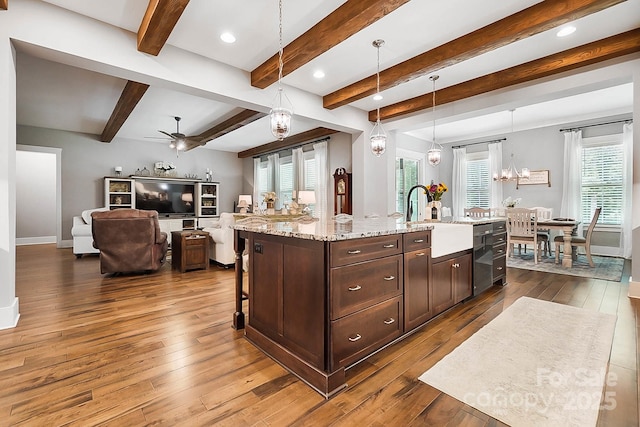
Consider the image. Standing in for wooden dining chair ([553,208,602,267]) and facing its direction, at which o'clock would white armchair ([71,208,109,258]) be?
The white armchair is roughly at 11 o'clock from the wooden dining chair.

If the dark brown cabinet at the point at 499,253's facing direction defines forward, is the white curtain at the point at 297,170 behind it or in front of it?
behind

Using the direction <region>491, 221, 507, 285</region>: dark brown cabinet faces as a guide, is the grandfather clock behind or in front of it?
behind

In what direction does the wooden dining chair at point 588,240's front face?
to the viewer's left

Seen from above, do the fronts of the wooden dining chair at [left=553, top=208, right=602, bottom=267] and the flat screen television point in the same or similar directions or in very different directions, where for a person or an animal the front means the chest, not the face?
very different directions

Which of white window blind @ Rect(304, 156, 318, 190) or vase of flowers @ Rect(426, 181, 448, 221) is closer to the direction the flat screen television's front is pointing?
the vase of flowers

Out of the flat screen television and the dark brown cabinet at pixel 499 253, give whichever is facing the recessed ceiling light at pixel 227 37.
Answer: the flat screen television

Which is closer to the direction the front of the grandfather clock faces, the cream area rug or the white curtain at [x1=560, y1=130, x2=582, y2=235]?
the cream area rug

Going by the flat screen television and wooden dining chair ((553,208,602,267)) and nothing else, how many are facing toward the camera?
1

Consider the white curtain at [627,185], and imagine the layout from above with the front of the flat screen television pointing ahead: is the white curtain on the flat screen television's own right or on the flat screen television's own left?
on the flat screen television's own left

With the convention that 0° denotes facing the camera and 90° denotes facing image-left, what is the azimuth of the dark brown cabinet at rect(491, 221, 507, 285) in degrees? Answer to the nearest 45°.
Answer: approximately 315°

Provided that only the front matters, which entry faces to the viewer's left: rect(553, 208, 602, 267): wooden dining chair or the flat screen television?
the wooden dining chair

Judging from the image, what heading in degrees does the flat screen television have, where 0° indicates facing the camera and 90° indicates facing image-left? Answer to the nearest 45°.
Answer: approximately 0°
